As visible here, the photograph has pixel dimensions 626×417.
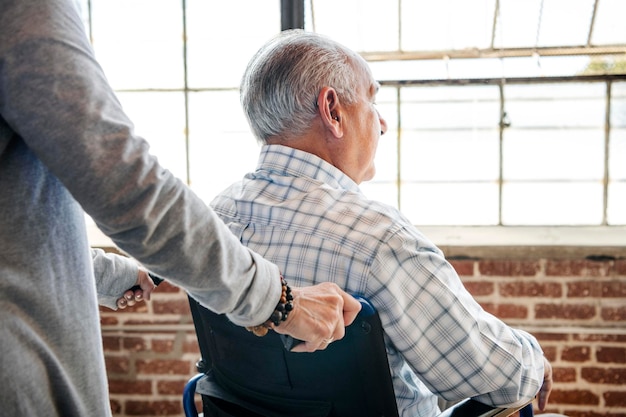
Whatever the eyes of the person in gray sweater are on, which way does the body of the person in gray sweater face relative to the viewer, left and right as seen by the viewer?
facing away from the viewer and to the right of the viewer

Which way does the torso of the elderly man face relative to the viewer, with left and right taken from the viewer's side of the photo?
facing away from the viewer and to the right of the viewer

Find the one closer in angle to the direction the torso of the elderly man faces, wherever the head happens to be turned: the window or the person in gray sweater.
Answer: the window

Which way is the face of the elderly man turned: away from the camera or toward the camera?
away from the camera

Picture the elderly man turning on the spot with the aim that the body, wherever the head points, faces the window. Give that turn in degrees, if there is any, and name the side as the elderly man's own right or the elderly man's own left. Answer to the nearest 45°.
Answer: approximately 45° to the elderly man's own left
